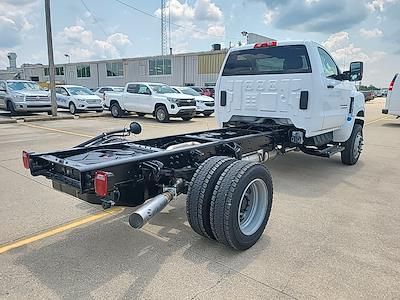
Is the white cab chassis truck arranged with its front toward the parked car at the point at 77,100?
no

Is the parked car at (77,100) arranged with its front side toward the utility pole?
no

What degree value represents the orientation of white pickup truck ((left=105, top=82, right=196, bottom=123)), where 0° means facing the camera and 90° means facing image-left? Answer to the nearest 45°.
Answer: approximately 315°

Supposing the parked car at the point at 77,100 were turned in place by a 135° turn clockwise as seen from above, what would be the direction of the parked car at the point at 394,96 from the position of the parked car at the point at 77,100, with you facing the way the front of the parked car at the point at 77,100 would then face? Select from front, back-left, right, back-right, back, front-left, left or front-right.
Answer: back-left

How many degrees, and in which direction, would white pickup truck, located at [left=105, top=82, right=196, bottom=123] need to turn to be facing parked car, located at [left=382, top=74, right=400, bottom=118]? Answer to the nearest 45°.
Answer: approximately 45° to its left

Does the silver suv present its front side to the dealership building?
no

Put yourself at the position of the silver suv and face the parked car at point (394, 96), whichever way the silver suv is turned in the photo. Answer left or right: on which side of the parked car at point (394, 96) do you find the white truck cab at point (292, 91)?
right

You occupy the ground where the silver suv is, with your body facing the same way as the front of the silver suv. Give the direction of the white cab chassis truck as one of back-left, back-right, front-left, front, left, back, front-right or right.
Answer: front-right

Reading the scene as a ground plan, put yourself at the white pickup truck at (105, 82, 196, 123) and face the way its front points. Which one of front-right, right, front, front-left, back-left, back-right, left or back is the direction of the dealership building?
back-left

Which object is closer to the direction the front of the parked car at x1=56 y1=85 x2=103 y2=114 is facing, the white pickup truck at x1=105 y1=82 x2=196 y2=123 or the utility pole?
the white pickup truck

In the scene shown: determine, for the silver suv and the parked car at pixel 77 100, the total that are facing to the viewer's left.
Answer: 0

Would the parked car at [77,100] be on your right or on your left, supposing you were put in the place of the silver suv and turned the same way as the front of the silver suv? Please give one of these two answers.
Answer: on your left

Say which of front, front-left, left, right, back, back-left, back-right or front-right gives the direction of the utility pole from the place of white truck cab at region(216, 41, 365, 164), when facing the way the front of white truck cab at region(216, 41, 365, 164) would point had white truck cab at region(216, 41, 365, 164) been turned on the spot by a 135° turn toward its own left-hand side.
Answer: front-right

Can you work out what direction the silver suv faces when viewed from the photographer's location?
facing the viewer and to the right of the viewer

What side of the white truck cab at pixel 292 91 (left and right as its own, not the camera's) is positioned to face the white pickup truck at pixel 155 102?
left

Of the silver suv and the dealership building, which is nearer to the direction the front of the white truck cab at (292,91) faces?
the dealership building

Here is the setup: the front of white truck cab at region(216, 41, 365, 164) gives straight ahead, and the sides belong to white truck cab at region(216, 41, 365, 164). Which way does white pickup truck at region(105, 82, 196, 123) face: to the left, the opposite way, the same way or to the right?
to the right

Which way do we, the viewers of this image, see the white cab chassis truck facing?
facing away from the viewer and to the right of the viewer

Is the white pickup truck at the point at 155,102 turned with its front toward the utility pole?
no

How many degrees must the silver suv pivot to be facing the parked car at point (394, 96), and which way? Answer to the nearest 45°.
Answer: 0° — it already faces it

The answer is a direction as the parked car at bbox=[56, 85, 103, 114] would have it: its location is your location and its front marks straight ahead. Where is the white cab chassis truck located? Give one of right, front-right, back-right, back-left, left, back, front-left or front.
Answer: front-right

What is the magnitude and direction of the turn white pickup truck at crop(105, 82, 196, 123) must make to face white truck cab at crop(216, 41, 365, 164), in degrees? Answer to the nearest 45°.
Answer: approximately 45° to its right

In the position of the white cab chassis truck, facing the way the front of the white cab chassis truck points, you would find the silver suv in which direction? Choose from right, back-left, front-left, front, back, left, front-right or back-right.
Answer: left

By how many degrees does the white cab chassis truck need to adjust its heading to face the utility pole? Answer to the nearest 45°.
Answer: approximately 90° to its left
